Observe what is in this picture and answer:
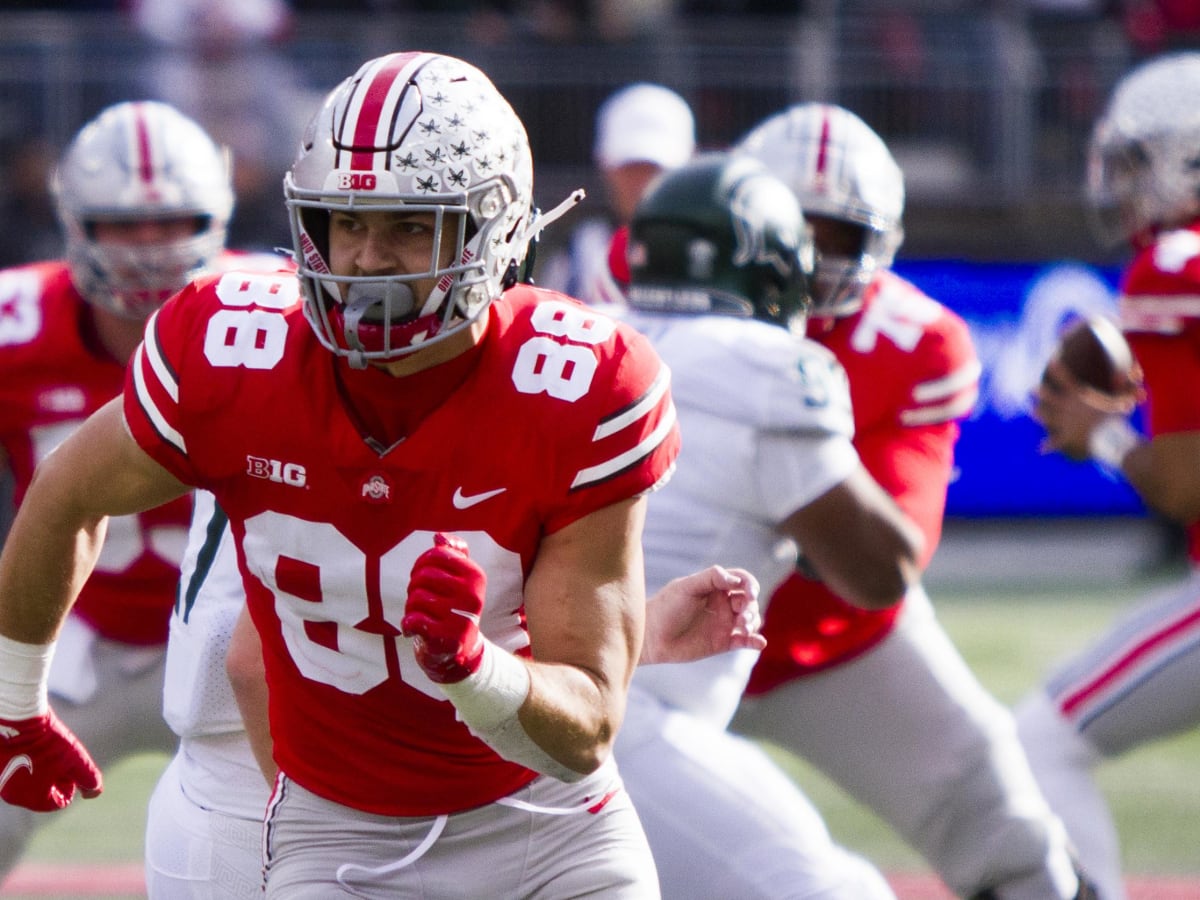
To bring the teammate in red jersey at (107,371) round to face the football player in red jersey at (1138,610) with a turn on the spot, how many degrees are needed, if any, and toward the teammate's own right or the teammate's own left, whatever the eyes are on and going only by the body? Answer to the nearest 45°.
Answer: approximately 90° to the teammate's own left

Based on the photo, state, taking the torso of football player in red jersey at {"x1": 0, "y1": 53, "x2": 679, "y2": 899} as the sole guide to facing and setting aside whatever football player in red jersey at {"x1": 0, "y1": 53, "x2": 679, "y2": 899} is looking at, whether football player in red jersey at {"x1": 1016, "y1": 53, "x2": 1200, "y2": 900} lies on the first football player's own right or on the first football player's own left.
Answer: on the first football player's own left

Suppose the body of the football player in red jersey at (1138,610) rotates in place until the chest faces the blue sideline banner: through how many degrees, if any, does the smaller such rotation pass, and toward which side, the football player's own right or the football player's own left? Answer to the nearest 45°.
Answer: approximately 90° to the football player's own right

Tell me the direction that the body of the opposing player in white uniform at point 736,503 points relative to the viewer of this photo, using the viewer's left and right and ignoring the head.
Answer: facing away from the viewer and to the right of the viewer

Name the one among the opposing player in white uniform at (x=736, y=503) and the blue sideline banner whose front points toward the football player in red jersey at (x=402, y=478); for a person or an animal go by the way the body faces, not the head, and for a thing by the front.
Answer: the blue sideline banner

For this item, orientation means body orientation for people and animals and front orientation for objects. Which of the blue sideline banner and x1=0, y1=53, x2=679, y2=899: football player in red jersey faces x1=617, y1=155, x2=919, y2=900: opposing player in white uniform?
the blue sideline banner

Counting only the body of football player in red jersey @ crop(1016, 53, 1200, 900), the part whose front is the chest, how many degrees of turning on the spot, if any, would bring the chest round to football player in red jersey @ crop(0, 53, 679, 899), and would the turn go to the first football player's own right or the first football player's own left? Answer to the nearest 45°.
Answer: approximately 45° to the first football player's own left

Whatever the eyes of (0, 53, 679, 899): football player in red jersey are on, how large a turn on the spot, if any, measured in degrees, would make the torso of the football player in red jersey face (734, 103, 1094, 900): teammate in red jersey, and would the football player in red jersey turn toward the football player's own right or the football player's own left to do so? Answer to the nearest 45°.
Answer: approximately 135° to the football player's own left

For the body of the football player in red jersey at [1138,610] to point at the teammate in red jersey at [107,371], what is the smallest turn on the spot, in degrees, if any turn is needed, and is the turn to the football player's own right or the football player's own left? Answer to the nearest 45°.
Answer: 0° — they already face them

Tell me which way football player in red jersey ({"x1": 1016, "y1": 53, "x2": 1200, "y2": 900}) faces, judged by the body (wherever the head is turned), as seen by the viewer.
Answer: to the viewer's left
